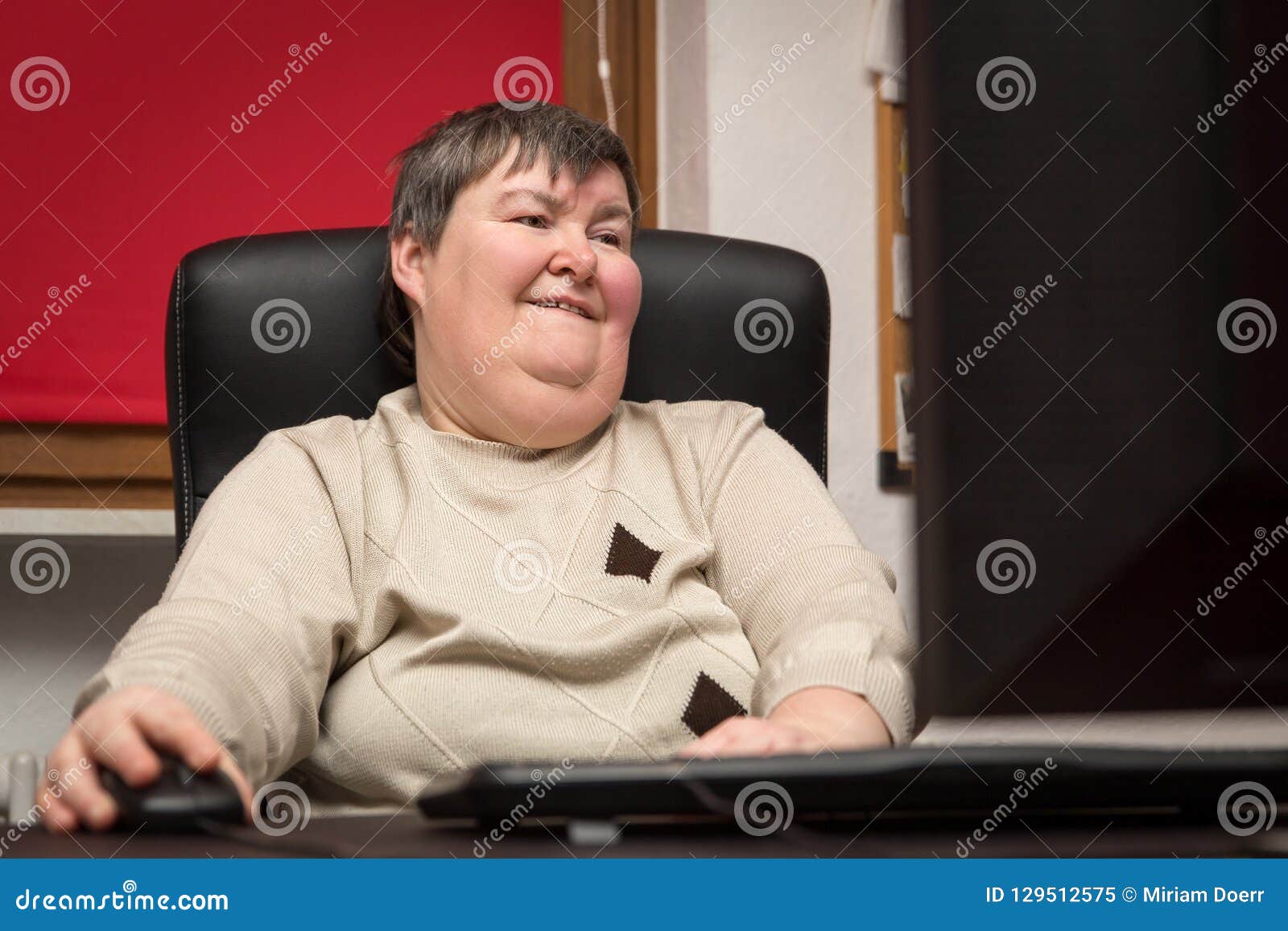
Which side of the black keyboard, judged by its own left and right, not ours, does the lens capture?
back

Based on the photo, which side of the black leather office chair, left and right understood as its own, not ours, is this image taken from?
front

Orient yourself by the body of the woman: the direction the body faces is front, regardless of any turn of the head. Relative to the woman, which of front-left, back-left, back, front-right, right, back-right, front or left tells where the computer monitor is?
front

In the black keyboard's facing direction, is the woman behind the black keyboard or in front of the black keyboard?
in front

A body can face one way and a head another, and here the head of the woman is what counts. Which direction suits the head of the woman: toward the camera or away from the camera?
toward the camera

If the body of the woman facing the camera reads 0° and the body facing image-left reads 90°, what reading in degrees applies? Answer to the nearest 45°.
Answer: approximately 0°

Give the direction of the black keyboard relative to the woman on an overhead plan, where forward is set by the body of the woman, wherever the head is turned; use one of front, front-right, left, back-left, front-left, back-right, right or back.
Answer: front

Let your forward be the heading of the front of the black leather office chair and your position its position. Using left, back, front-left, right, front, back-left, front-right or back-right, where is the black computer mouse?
front

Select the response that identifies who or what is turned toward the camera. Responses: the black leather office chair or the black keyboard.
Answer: the black leather office chair

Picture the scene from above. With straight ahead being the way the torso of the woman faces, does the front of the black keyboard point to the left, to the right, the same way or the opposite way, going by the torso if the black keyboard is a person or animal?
the opposite way
